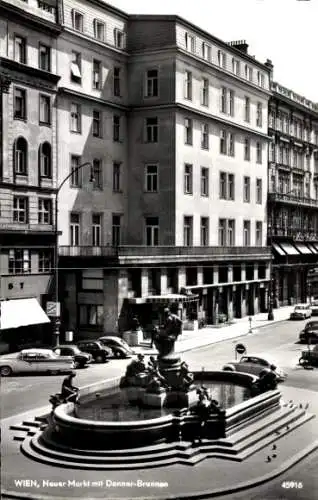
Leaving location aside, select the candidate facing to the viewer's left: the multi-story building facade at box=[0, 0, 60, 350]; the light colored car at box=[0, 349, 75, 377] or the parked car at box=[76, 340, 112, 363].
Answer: the light colored car

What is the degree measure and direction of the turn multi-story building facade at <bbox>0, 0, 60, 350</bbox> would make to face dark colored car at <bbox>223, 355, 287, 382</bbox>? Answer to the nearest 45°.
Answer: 0° — it already faces it

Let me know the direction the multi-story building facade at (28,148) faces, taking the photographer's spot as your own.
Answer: facing the viewer and to the right of the viewer

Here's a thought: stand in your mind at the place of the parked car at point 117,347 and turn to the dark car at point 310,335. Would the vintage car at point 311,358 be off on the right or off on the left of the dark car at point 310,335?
right

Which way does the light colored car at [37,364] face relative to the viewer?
to the viewer's left

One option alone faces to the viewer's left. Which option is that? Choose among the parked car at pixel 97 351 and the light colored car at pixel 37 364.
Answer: the light colored car

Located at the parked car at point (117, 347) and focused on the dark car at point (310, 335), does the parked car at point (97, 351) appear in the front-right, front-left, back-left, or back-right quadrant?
back-right

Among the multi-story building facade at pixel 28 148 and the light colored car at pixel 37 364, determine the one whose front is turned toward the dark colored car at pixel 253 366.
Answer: the multi-story building facade
